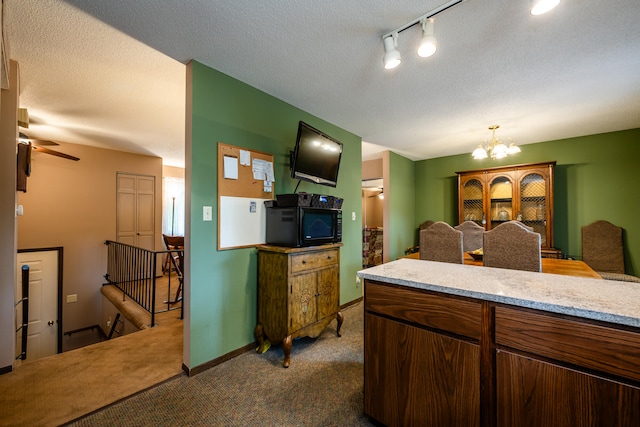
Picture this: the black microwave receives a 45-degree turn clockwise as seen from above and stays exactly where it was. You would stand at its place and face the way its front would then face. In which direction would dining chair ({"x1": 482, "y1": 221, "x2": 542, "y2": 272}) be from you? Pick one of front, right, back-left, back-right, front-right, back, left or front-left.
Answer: left

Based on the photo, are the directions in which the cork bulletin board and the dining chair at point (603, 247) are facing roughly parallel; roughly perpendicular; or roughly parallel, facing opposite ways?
roughly perpendicular

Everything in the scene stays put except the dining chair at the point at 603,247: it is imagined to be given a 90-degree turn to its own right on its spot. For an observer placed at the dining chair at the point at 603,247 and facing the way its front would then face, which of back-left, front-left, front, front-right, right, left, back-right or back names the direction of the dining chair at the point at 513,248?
front-left

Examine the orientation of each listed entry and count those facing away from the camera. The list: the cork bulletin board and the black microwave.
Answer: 0

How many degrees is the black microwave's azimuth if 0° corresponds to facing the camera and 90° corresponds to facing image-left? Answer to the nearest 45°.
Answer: approximately 315°

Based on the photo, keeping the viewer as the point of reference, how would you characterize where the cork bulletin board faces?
facing the viewer and to the right of the viewer

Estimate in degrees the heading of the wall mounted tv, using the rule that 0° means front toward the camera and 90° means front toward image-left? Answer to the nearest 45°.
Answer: approximately 315°

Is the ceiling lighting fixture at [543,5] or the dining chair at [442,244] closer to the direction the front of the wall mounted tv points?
the ceiling lighting fixture

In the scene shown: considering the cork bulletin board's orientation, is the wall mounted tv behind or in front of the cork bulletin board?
in front

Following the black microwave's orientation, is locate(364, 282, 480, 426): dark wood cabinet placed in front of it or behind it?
in front
